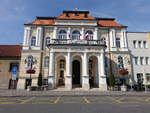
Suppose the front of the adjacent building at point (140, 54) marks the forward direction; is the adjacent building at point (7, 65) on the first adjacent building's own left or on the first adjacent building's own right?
on the first adjacent building's own right

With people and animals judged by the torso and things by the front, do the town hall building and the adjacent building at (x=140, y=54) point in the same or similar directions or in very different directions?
same or similar directions

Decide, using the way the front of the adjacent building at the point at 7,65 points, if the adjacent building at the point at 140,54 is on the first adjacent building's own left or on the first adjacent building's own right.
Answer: on the first adjacent building's own left

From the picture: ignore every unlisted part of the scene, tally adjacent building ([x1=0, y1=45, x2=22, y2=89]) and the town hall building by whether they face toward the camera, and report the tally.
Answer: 2

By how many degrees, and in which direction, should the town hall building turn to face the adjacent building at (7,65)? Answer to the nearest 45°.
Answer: approximately 90° to its right

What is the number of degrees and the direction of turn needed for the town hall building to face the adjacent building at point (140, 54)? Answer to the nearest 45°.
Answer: approximately 90° to its left

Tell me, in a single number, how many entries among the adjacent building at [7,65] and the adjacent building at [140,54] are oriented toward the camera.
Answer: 2

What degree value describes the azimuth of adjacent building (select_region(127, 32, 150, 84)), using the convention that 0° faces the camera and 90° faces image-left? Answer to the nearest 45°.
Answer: approximately 0°

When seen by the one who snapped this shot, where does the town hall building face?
facing the viewer

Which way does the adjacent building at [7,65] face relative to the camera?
toward the camera

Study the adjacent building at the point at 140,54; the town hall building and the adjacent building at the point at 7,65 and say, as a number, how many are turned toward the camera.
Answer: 3
